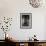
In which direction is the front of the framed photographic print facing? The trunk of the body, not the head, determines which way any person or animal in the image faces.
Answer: toward the camera
